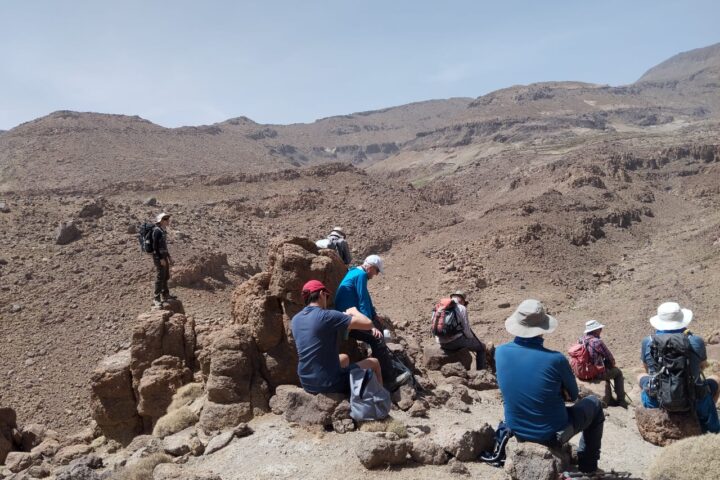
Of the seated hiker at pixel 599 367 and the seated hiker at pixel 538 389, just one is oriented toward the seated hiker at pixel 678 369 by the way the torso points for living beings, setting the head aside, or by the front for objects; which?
the seated hiker at pixel 538 389

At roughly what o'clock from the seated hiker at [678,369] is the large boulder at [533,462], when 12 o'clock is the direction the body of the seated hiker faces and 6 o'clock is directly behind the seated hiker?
The large boulder is roughly at 7 o'clock from the seated hiker.

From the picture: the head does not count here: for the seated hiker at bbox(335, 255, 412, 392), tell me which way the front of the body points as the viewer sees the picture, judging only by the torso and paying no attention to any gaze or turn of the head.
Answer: to the viewer's right

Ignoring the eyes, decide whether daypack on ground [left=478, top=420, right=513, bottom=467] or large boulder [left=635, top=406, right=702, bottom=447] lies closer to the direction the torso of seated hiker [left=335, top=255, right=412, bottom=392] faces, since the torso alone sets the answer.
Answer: the large boulder

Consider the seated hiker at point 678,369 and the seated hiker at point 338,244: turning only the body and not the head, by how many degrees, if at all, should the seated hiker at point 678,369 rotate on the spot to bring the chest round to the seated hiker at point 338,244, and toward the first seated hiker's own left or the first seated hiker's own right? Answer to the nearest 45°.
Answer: approximately 45° to the first seated hiker's own left

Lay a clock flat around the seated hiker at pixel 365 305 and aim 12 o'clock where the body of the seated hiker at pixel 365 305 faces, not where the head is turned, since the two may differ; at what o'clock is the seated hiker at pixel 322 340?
the seated hiker at pixel 322 340 is roughly at 4 o'clock from the seated hiker at pixel 365 305.

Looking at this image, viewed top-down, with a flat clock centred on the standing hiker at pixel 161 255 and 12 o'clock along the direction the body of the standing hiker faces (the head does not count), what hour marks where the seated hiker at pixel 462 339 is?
The seated hiker is roughly at 1 o'clock from the standing hiker.

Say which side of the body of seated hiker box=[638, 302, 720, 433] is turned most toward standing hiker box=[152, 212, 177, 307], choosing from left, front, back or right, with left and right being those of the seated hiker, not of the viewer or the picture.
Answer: left

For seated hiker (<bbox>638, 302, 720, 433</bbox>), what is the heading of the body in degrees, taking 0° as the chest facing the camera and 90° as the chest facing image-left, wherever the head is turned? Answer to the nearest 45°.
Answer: approximately 180°

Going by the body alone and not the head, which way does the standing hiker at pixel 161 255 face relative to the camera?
to the viewer's right
